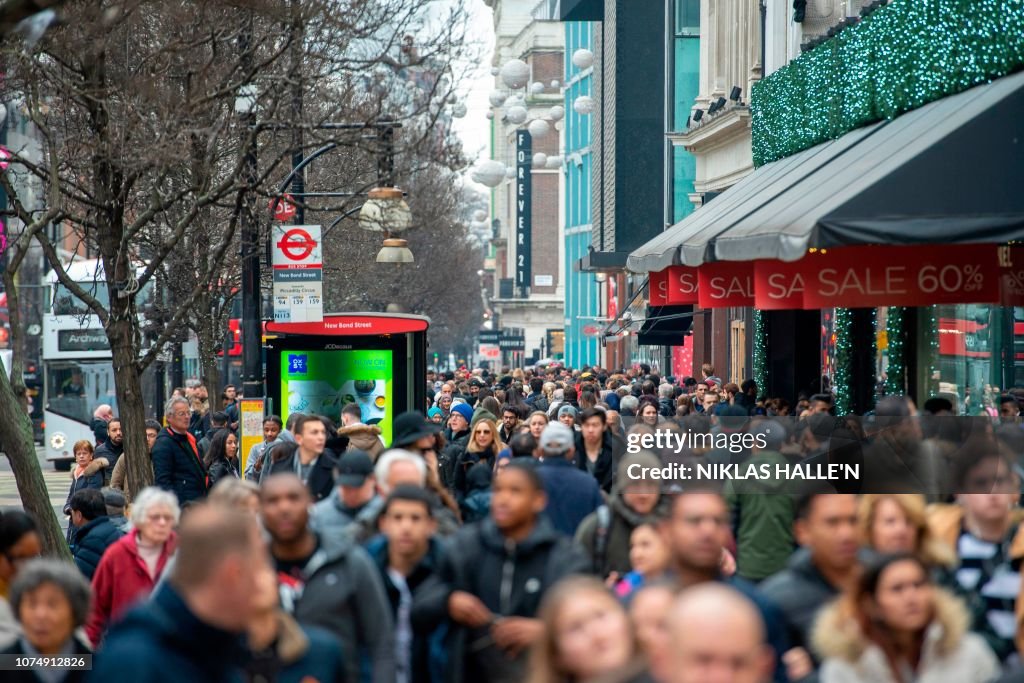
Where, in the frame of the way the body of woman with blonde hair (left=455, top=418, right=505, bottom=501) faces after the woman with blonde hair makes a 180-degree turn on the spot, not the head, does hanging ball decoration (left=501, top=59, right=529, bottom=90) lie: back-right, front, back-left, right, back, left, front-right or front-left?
front

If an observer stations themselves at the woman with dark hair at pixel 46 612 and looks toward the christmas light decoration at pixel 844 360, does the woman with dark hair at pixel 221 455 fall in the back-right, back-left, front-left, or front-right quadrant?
front-left

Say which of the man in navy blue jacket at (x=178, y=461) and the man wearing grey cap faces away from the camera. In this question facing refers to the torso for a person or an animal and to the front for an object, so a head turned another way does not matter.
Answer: the man wearing grey cap

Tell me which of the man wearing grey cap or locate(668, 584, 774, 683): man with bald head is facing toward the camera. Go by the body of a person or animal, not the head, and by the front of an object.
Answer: the man with bald head

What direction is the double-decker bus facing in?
toward the camera

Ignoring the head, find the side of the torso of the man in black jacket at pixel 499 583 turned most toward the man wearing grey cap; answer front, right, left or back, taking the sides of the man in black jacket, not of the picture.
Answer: back

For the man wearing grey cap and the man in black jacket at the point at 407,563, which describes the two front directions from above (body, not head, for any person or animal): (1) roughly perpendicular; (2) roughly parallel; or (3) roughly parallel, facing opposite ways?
roughly parallel, facing opposite ways

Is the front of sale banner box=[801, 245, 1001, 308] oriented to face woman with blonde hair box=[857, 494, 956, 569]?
yes

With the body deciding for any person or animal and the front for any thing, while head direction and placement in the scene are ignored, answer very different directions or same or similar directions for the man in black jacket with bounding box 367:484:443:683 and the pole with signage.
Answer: same or similar directions

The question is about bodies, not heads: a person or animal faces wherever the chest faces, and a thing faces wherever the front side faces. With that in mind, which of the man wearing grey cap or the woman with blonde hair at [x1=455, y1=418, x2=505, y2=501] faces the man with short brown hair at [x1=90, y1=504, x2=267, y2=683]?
the woman with blonde hair

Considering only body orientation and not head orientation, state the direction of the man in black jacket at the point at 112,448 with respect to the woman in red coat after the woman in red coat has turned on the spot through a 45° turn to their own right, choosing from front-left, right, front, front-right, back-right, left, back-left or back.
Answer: back

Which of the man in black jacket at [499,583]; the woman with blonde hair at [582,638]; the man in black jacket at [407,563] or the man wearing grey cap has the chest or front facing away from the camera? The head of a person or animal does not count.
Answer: the man wearing grey cap

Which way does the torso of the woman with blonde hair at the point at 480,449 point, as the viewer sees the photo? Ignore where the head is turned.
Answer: toward the camera

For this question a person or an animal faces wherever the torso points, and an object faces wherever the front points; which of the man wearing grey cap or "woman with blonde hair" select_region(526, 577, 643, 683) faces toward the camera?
the woman with blonde hair

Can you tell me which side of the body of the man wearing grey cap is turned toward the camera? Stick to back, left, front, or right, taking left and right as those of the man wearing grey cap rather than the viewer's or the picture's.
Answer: back
